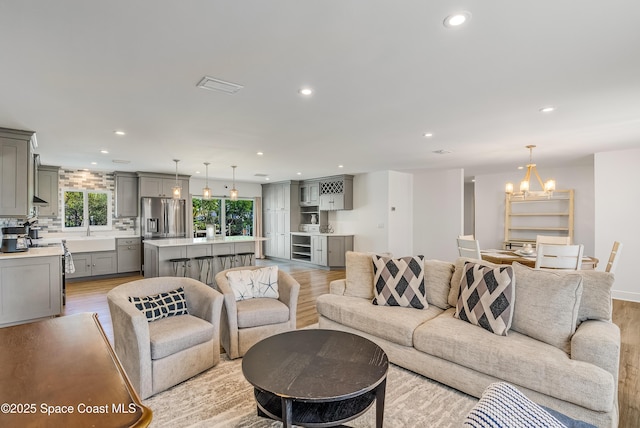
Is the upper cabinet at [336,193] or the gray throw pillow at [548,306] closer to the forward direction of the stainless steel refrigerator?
the gray throw pillow

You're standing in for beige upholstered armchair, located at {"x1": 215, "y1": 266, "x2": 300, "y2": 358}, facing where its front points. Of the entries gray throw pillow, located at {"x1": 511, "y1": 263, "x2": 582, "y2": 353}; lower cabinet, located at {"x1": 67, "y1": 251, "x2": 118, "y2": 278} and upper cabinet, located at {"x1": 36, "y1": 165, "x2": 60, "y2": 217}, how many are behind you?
2

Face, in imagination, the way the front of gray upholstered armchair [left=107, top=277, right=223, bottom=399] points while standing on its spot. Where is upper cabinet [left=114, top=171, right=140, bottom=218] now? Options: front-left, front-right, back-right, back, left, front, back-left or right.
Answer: back-left

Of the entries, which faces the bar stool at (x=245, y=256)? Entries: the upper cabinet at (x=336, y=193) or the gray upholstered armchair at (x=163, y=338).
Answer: the upper cabinet

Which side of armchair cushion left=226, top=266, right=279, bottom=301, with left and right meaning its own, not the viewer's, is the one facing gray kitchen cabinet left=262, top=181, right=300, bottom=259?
back

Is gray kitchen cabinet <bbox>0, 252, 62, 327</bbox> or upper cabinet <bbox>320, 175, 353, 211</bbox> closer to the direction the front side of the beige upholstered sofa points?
the gray kitchen cabinet

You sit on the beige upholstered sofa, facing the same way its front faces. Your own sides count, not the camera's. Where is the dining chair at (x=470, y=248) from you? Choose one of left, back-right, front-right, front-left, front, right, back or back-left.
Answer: back-right
